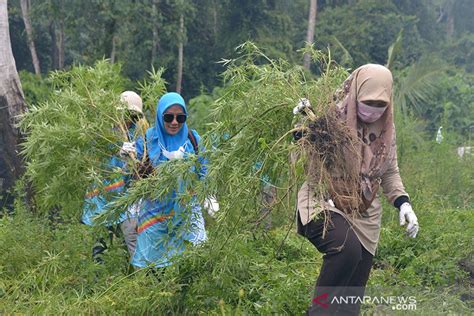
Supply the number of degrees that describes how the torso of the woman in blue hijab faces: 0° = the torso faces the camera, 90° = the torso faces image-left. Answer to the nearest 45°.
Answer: approximately 0°

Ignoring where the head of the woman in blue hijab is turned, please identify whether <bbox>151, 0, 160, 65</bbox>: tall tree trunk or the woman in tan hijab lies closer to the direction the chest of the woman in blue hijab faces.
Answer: the woman in tan hijab

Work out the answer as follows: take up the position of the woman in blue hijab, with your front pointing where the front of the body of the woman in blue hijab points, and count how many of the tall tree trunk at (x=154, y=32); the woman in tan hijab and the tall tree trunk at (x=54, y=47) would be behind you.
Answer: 2

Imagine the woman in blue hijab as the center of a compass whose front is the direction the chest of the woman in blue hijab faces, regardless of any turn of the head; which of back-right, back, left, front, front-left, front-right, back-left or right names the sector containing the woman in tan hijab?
front-left

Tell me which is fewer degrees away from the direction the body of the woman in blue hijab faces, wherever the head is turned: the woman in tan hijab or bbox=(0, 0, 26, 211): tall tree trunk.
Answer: the woman in tan hijab

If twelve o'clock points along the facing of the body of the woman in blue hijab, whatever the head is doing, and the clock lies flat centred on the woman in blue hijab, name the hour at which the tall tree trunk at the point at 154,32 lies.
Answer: The tall tree trunk is roughly at 6 o'clock from the woman in blue hijab.

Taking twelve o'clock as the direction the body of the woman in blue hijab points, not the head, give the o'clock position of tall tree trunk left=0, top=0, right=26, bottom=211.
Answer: The tall tree trunk is roughly at 5 o'clock from the woman in blue hijab.

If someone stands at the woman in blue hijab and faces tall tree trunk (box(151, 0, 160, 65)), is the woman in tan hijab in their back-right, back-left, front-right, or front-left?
back-right

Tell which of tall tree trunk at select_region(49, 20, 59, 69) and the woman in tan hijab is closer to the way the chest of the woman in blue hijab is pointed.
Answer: the woman in tan hijab

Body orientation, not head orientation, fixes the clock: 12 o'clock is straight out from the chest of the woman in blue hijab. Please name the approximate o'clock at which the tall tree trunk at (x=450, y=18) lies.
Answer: The tall tree trunk is roughly at 7 o'clock from the woman in blue hijab.

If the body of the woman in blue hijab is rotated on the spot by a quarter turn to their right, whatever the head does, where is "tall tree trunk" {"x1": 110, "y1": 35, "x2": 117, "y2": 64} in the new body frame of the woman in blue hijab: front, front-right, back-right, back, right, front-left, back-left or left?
right

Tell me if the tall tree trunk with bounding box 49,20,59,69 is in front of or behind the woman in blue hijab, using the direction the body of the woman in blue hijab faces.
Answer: behind
